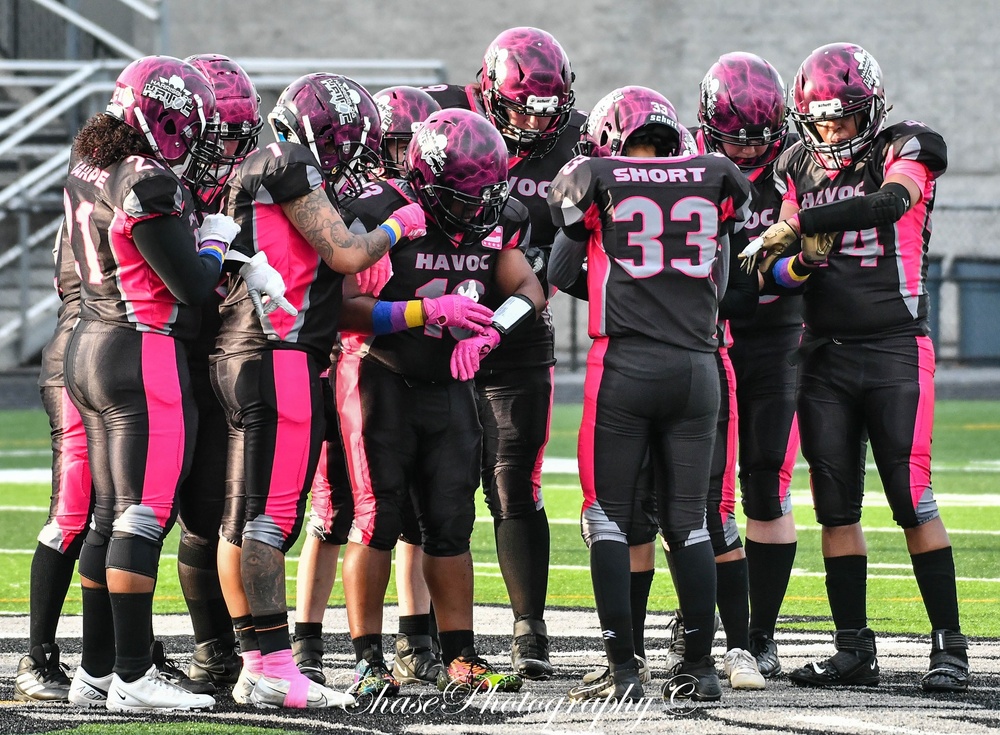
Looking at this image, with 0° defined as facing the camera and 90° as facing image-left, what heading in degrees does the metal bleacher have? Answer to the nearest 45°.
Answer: approximately 0°
